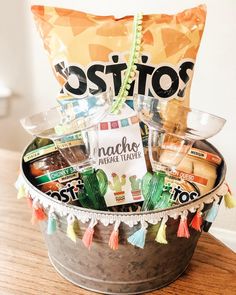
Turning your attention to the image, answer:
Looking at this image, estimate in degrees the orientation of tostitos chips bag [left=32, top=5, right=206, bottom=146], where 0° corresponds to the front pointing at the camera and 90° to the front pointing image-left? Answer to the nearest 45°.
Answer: approximately 0°

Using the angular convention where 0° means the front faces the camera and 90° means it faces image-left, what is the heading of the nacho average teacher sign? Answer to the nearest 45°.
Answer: approximately 0°
